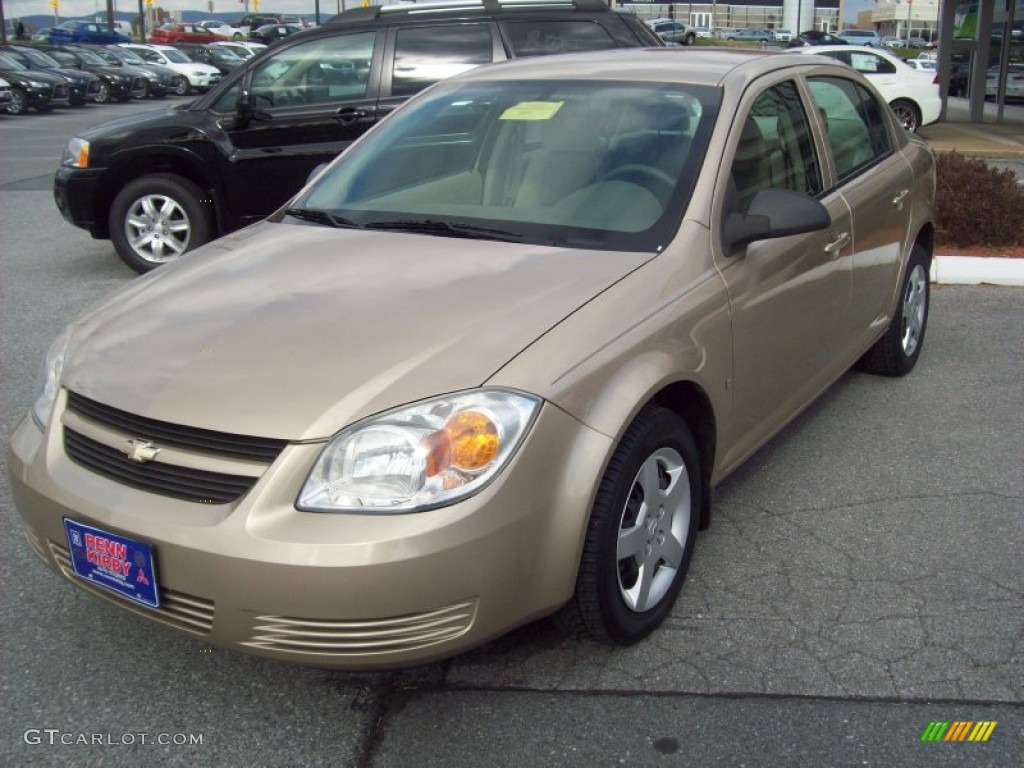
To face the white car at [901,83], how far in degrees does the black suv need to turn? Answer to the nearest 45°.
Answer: approximately 135° to its right

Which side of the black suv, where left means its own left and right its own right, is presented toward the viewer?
left

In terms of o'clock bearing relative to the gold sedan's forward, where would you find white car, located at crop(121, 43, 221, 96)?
The white car is roughly at 4 o'clock from the gold sedan.

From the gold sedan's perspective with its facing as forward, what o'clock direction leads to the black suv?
The black suv is roughly at 4 o'clock from the gold sedan.

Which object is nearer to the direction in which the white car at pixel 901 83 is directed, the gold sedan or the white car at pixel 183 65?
the white car

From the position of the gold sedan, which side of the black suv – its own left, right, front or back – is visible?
left

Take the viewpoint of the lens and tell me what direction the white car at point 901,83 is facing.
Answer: facing to the left of the viewer
